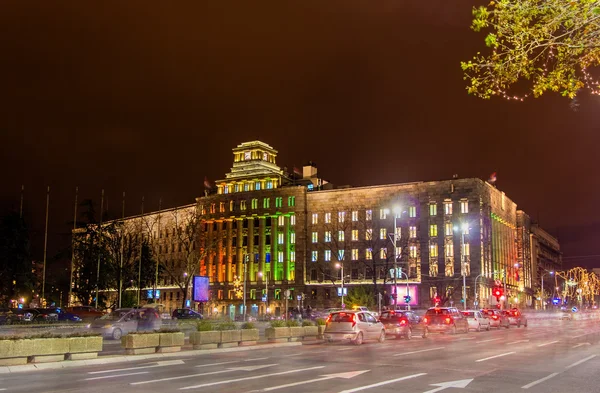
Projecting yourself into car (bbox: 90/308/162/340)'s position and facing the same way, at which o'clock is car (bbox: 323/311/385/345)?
car (bbox: 323/311/385/345) is roughly at 9 o'clock from car (bbox: 90/308/162/340).

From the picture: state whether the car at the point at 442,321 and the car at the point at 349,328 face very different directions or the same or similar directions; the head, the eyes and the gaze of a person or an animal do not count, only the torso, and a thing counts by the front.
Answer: same or similar directions

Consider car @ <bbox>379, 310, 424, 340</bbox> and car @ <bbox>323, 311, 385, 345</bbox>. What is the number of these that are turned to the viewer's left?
0

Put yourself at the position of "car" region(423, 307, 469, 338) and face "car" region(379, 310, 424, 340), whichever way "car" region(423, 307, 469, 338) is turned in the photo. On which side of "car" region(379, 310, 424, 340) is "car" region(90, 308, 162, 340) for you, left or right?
right

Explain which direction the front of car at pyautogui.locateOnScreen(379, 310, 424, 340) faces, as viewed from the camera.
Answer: facing away from the viewer and to the right of the viewer

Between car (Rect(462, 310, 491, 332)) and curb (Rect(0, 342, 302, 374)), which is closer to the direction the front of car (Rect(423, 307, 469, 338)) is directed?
the car

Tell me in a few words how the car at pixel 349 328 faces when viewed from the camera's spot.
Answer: facing away from the viewer and to the right of the viewer

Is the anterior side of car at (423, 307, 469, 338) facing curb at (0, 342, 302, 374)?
no

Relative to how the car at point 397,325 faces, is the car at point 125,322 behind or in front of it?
behind

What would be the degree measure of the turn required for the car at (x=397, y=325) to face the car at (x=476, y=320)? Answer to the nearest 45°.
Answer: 0° — it already faces it

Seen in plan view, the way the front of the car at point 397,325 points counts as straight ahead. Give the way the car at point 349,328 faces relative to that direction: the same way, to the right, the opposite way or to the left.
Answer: the same way

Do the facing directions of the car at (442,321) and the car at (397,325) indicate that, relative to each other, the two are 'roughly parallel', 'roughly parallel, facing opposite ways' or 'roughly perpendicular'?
roughly parallel

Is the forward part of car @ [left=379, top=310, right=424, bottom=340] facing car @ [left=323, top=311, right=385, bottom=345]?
no

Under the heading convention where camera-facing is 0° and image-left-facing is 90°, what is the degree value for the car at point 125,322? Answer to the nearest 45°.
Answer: approximately 45°

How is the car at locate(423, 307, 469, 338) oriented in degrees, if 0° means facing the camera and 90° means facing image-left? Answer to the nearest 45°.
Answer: approximately 225°

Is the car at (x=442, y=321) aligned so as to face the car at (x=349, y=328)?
no

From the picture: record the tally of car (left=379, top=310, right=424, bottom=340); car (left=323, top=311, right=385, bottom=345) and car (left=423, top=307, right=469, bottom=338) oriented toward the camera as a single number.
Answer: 0
